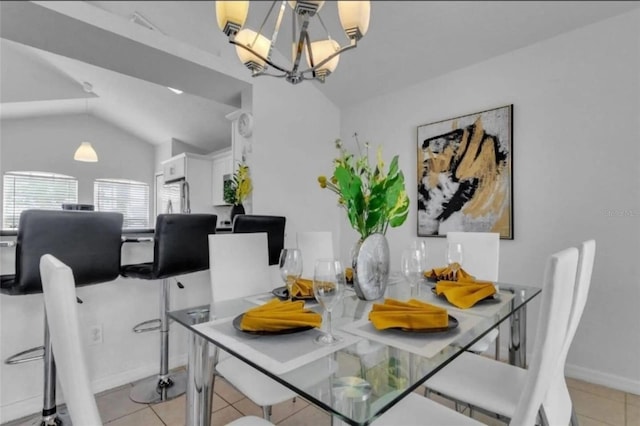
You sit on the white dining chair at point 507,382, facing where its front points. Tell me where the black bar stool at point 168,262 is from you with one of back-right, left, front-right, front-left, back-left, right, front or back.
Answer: front

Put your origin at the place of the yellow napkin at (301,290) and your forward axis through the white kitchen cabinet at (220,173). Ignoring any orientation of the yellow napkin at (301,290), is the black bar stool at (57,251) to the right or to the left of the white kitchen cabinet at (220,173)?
left

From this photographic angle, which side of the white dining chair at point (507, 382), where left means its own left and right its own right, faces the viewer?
left

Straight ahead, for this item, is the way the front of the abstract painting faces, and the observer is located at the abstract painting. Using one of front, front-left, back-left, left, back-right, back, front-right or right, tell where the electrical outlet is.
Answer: front

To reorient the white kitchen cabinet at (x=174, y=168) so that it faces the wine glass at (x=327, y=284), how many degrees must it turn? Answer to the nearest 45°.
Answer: approximately 45° to its left

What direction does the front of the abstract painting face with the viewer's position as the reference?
facing the viewer and to the left of the viewer

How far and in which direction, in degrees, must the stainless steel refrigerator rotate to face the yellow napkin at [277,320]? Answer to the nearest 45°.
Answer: approximately 45° to its left

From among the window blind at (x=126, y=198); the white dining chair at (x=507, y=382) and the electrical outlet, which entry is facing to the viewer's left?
the white dining chair

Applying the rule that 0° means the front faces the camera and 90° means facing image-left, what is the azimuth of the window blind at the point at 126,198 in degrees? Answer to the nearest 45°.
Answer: approximately 0°

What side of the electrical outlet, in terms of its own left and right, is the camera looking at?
front

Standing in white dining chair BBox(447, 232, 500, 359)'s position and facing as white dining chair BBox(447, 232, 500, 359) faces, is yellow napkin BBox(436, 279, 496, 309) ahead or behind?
ahead

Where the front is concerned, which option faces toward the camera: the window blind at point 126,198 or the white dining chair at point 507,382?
the window blind

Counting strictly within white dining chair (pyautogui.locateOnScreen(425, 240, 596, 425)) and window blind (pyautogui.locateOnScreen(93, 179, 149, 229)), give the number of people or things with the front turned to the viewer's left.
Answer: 1

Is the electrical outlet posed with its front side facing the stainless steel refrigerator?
no

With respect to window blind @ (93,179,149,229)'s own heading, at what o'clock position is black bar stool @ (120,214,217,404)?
The black bar stool is roughly at 12 o'clock from the window blind.

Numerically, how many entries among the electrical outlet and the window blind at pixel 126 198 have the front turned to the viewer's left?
0

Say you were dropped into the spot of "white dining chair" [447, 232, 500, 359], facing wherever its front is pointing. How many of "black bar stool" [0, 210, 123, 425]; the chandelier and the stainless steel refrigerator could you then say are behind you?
0

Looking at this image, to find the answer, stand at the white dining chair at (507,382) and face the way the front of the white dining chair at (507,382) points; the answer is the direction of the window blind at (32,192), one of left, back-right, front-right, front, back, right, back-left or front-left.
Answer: front

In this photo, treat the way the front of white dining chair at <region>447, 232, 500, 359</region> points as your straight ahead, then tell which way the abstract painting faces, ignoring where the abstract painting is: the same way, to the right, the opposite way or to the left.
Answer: the same way

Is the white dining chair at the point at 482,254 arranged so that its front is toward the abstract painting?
no

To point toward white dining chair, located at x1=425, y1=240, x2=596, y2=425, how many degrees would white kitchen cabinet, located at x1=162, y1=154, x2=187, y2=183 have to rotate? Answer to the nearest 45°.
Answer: approximately 45° to its left

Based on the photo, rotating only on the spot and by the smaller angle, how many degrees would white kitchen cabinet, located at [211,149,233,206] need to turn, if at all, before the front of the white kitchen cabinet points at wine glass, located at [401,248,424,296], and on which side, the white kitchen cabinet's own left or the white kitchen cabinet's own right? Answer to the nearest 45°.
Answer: approximately 45° to the white kitchen cabinet's own left

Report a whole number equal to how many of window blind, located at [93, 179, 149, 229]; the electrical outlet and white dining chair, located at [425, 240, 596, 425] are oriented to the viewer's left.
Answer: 1
